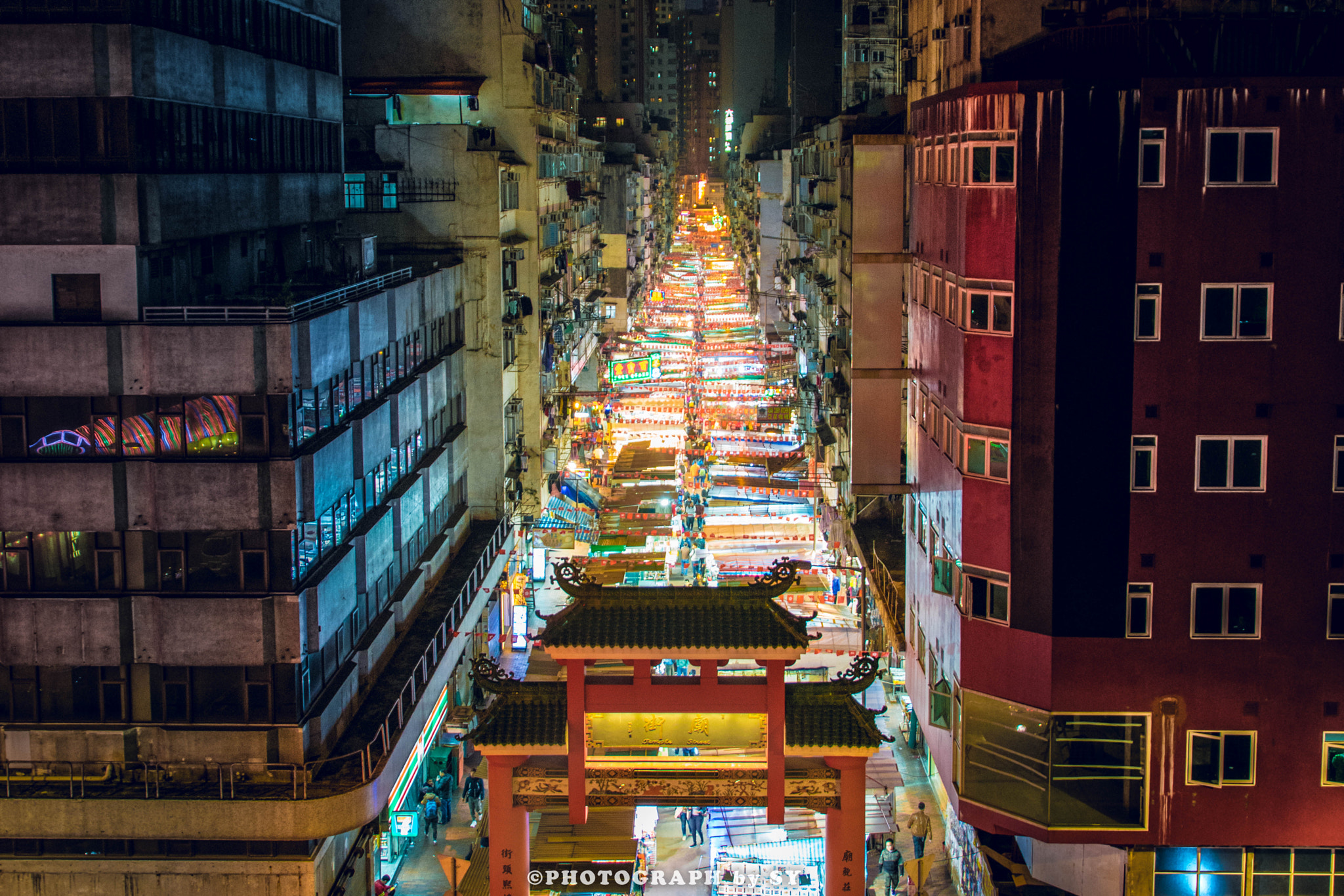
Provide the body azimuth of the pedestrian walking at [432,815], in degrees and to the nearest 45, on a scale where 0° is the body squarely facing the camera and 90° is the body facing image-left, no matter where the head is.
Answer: approximately 180°

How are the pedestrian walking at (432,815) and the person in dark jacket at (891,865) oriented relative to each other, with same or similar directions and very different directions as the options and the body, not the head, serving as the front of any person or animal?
very different directions

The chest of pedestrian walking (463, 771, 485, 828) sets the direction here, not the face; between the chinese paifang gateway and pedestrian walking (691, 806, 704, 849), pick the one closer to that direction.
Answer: the chinese paifang gateway

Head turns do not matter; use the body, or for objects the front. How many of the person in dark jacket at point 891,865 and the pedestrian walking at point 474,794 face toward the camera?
2

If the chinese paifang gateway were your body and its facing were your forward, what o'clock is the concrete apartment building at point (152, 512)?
The concrete apartment building is roughly at 3 o'clock from the chinese paifang gateway.

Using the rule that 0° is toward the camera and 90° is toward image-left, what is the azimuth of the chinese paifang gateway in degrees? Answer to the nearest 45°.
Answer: approximately 0°

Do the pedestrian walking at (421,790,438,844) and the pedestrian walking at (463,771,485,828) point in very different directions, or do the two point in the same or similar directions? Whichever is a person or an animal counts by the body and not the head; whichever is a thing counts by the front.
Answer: very different directions

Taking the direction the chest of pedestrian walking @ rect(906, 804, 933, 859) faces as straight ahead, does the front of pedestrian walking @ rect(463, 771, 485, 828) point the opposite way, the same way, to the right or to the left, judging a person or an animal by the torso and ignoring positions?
the opposite way
